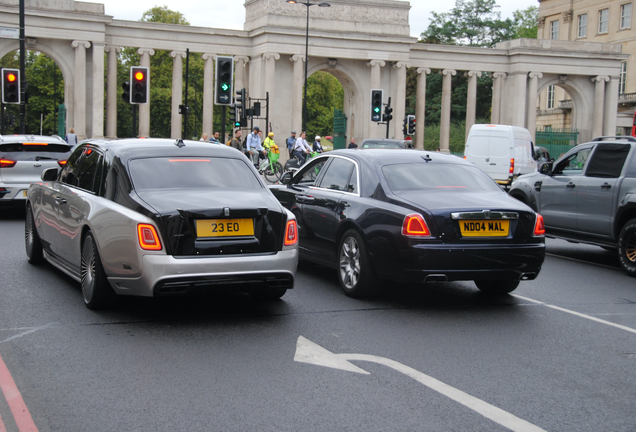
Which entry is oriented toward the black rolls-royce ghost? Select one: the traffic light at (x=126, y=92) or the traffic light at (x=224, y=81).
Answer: the traffic light at (x=224, y=81)

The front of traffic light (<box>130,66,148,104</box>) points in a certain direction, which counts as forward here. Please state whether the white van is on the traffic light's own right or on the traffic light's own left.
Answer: on the traffic light's own left

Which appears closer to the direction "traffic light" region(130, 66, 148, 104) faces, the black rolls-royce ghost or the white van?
the black rolls-royce ghost

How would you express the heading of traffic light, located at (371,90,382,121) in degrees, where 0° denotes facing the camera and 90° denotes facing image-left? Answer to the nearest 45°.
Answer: approximately 0°

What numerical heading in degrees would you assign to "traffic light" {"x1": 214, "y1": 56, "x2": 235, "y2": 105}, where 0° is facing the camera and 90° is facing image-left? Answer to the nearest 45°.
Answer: approximately 0°

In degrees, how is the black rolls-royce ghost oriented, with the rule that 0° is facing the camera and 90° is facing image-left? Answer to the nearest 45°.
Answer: approximately 135°

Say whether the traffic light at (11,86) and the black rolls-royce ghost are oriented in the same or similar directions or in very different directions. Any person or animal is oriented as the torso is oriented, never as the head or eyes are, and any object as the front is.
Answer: very different directions
